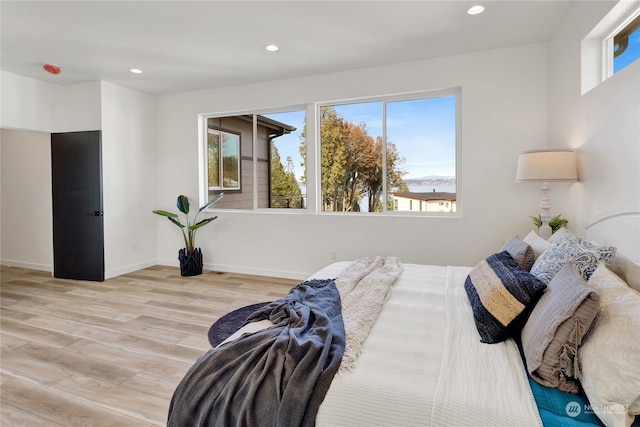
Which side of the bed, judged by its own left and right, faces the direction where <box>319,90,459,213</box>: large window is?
right

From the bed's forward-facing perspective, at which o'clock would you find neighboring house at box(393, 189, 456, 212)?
The neighboring house is roughly at 3 o'clock from the bed.

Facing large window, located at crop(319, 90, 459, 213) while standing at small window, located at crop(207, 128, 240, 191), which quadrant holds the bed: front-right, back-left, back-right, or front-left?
front-right

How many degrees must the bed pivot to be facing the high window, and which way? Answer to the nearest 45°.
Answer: approximately 135° to its right

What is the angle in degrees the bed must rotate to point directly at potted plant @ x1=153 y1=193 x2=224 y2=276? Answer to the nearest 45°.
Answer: approximately 45° to its right

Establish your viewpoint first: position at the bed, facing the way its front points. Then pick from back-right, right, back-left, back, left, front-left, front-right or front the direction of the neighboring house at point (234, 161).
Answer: front-right

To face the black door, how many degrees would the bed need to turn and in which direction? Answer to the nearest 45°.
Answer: approximately 45° to its right

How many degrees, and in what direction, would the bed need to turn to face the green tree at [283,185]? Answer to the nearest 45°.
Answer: approximately 45° to its right

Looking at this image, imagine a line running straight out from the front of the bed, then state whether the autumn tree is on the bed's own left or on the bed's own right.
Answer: on the bed's own right

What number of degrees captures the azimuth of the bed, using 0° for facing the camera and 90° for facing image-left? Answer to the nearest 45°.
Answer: approximately 90°

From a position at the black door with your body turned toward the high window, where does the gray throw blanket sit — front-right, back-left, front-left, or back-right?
front-right
